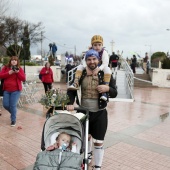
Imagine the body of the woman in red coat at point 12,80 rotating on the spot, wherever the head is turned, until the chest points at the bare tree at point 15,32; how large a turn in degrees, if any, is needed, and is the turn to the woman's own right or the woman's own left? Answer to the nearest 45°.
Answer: approximately 180°

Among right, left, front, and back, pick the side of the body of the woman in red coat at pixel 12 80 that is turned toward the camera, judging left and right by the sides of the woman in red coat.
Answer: front

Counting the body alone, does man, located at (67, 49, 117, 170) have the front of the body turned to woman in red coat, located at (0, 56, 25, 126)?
no

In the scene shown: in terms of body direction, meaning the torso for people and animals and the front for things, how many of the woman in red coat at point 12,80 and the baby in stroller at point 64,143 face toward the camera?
2

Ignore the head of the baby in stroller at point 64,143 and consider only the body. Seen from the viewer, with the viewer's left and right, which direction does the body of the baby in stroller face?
facing the viewer

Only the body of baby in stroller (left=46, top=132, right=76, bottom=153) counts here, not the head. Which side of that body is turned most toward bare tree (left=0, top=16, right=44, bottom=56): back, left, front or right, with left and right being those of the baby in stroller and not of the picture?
back

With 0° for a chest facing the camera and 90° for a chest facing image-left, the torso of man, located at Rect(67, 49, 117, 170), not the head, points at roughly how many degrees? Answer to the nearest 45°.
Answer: approximately 0°

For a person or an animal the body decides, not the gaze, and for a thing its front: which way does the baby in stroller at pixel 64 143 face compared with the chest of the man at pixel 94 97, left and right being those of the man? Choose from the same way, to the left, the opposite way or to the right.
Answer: the same way

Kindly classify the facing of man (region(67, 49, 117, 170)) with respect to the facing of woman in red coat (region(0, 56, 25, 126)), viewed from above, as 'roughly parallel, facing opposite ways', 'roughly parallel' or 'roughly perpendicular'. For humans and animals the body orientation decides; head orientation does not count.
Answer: roughly parallel

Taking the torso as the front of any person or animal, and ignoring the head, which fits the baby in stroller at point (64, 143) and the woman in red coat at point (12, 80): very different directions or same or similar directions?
same or similar directions

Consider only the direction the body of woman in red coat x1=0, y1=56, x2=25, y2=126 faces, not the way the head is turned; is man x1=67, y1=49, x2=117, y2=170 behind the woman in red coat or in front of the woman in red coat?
in front

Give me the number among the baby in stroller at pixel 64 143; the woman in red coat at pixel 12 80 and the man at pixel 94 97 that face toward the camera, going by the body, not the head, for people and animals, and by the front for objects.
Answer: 3
